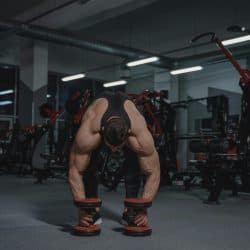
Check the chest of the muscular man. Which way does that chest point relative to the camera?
toward the camera

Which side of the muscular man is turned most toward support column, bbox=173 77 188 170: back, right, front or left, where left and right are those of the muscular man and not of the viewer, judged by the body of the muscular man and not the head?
back

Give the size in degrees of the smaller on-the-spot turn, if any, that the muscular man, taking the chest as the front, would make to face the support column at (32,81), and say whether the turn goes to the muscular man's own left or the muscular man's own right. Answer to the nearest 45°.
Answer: approximately 180°
